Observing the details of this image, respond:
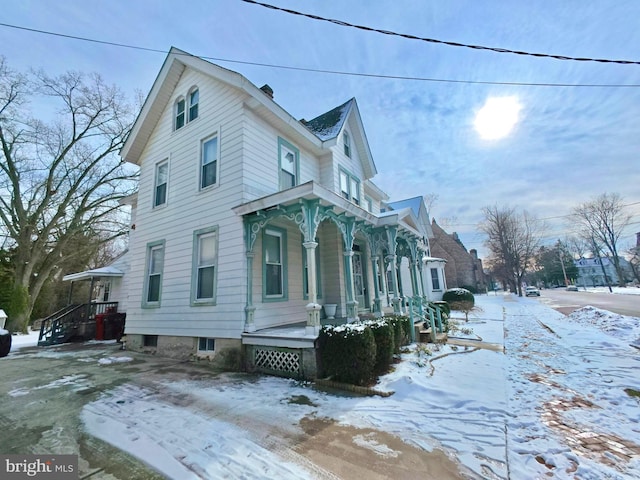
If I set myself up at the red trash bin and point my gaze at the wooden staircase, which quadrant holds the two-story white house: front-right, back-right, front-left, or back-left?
back-left

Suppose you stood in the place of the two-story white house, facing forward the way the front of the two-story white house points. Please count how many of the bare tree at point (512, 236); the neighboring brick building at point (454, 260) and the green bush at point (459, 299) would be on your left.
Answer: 3

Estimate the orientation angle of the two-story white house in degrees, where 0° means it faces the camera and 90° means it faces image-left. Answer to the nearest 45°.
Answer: approximately 315°

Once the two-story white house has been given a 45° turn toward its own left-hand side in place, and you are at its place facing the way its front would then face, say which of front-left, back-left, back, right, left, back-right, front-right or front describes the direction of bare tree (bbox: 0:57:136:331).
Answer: back-left

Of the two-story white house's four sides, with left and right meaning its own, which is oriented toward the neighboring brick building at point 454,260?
left

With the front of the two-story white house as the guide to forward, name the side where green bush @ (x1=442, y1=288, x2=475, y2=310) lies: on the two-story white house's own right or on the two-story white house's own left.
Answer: on the two-story white house's own left

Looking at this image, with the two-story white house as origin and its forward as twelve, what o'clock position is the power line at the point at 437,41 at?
The power line is roughly at 12 o'clock from the two-story white house.

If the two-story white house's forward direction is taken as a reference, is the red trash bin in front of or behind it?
behind

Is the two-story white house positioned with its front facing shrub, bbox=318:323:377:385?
yes

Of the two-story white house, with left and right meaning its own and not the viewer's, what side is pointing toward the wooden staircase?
back
